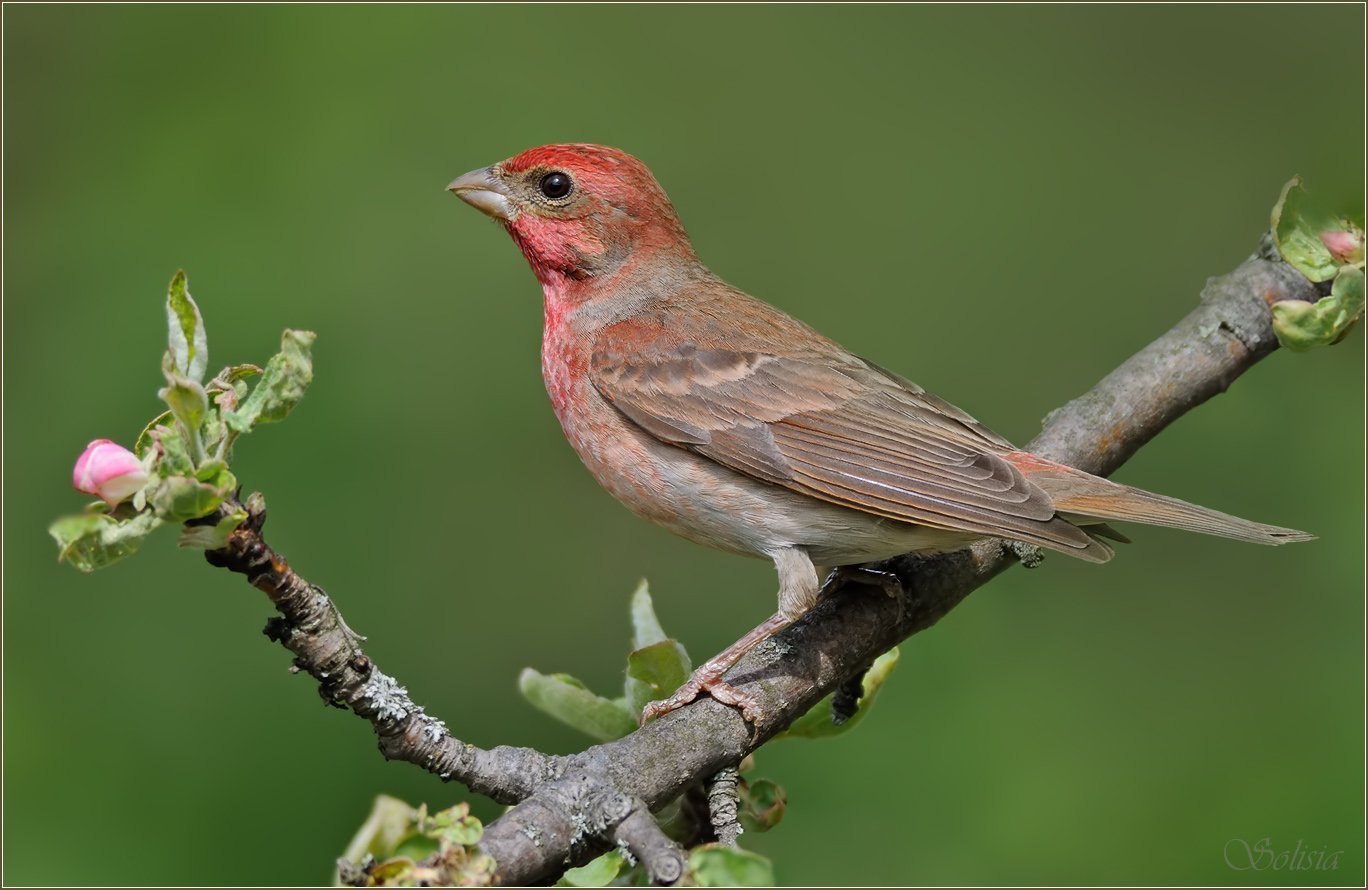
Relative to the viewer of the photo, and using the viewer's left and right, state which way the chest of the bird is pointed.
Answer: facing to the left of the viewer
